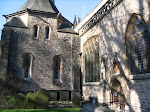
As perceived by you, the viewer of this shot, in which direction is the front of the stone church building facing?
facing the viewer and to the left of the viewer
